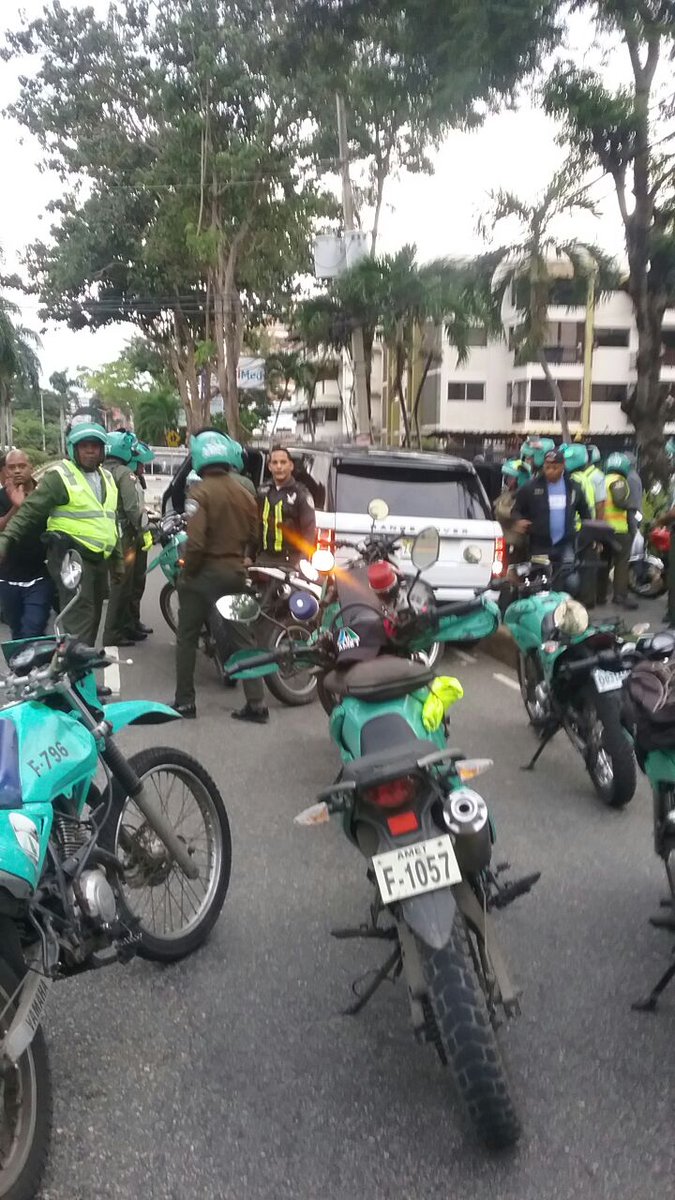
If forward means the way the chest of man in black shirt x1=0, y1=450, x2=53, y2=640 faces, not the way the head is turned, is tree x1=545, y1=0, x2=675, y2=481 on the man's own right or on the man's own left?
on the man's own left

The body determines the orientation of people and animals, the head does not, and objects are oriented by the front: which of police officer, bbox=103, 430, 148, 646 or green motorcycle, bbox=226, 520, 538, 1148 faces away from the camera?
the green motorcycle

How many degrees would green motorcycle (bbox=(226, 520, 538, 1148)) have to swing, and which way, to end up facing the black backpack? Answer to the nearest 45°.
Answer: approximately 45° to its right

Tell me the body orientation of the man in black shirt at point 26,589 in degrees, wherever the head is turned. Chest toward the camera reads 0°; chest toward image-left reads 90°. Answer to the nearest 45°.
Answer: approximately 0°

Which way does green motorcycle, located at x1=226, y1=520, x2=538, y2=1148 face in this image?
away from the camera

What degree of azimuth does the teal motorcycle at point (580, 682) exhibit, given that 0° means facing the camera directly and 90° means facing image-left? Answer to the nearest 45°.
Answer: approximately 135°

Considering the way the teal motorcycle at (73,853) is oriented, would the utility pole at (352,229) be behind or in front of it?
in front

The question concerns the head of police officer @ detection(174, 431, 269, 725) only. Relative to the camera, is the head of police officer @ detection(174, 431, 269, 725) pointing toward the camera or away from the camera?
away from the camera

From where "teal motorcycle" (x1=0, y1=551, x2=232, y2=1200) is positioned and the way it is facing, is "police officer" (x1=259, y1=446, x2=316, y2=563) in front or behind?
in front
